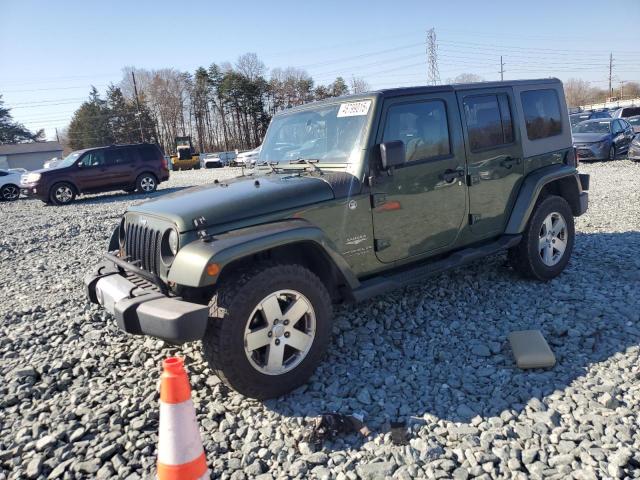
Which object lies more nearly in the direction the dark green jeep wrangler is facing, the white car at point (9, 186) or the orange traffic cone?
the orange traffic cone

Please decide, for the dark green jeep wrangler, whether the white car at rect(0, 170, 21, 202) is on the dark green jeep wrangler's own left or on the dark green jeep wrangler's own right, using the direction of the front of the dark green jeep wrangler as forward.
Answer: on the dark green jeep wrangler's own right

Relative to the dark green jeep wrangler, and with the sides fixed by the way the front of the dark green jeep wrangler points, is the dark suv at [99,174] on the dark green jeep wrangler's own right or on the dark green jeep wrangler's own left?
on the dark green jeep wrangler's own right

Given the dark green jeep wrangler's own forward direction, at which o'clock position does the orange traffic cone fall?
The orange traffic cone is roughly at 11 o'clock from the dark green jeep wrangler.

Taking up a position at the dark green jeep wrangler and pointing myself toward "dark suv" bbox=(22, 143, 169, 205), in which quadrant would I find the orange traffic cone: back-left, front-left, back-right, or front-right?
back-left

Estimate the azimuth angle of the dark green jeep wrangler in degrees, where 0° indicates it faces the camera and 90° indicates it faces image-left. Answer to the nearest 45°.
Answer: approximately 45°
